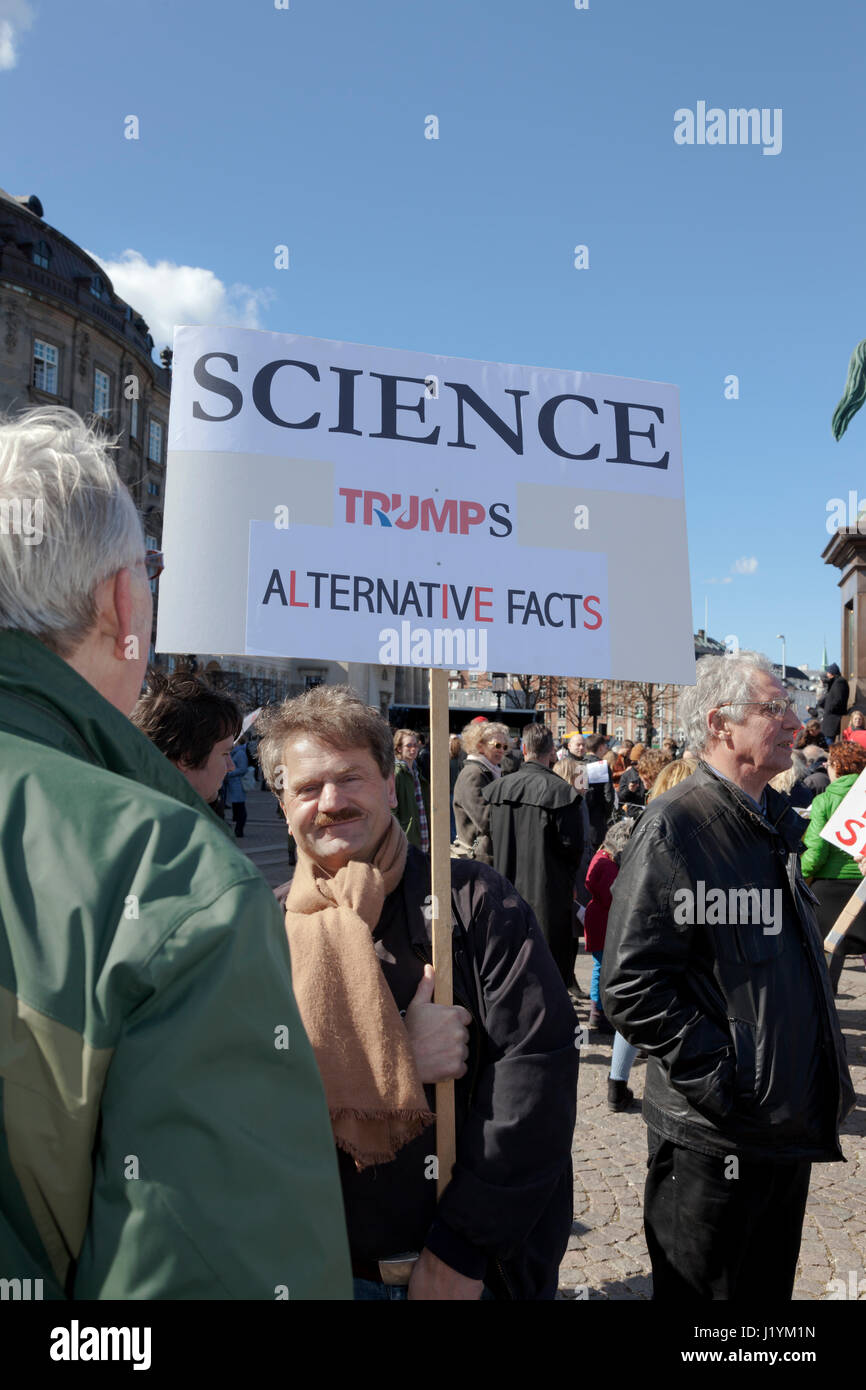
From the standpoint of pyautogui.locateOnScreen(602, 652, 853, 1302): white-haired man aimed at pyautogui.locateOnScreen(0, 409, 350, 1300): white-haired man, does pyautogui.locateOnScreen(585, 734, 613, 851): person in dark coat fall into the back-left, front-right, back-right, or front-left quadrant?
back-right

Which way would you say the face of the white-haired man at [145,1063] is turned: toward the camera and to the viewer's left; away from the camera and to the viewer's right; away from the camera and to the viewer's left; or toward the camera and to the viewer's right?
away from the camera and to the viewer's right

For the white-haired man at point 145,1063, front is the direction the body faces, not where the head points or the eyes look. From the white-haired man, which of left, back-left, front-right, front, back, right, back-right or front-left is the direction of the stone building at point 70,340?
front-left

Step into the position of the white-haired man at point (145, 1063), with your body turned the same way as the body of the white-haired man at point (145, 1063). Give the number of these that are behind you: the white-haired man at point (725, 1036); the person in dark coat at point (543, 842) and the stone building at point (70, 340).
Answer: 0

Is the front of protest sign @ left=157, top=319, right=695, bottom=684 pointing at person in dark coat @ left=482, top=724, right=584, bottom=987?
no

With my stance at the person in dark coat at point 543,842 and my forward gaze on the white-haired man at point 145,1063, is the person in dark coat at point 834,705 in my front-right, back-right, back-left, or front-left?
back-left

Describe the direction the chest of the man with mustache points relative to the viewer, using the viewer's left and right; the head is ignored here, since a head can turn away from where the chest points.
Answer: facing the viewer and to the left of the viewer

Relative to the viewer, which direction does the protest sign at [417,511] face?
toward the camera

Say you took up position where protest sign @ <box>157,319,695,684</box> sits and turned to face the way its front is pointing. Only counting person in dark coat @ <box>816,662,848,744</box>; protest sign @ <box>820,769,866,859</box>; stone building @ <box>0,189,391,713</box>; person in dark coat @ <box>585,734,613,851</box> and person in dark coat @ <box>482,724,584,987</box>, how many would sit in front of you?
0

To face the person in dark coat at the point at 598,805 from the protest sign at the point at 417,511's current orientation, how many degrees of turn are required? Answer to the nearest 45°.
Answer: approximately 180°

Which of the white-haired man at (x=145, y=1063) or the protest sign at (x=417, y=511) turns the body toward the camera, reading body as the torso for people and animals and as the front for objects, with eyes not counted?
the protest sign

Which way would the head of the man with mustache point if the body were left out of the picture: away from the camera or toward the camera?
toward the camera

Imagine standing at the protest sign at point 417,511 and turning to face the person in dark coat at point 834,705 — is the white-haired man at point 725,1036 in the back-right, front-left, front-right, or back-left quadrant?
front-right

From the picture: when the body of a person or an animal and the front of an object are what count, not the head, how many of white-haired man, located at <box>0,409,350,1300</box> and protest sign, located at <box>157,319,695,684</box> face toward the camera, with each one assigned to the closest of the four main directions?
1

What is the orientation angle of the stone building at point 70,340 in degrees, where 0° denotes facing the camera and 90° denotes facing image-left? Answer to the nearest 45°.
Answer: approximately 315°

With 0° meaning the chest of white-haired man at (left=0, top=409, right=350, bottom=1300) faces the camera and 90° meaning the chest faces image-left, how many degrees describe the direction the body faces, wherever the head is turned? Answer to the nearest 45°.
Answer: approximately 225°
